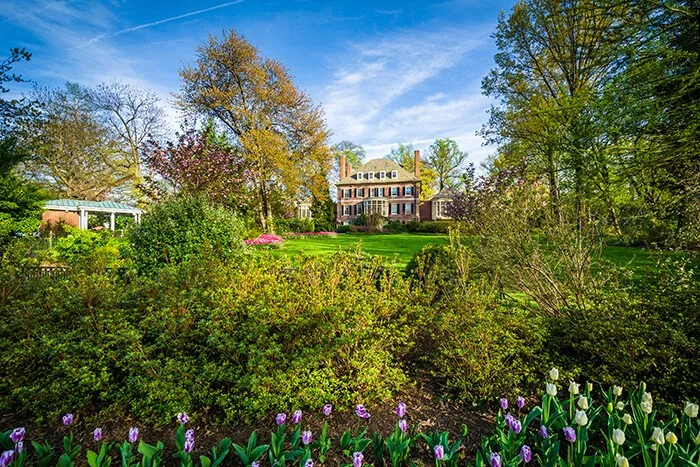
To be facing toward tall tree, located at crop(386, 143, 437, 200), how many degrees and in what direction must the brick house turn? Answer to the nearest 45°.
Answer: approximately 135° to its left

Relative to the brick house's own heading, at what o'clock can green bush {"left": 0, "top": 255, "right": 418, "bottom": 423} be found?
The green bush is roughly at 12 o'clock from the brick house.

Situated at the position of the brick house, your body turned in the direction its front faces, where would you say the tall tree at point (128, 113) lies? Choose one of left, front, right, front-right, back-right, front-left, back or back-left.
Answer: front-right

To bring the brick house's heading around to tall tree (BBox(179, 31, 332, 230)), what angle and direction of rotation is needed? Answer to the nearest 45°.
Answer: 0° — it already faces it

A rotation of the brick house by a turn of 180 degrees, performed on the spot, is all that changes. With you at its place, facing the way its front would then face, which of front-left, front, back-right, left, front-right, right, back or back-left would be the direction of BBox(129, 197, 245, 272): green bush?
back

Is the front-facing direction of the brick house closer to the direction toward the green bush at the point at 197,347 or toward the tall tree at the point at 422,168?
the green bush

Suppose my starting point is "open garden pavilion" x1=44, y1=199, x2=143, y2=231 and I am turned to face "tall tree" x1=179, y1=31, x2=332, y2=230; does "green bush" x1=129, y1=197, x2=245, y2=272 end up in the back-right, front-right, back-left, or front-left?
front-right

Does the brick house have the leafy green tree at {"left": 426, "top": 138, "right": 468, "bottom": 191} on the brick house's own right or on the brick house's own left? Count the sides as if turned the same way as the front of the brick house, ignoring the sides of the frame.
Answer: on the brick house's own left

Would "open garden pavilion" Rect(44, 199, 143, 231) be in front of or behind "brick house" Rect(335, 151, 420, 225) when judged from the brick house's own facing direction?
in front

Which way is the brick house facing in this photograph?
toward the camera

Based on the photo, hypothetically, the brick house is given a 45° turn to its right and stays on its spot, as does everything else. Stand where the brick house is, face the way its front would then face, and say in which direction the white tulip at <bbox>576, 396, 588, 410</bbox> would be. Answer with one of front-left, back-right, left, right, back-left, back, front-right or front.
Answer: front-left

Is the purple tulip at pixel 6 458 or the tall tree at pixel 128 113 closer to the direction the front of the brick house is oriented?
the purple tulip

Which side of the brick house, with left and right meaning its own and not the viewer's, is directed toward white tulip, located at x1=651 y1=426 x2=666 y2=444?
front

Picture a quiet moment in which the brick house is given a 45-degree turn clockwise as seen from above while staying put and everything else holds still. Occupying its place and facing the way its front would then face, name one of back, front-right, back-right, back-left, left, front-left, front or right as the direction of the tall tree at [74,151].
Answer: front

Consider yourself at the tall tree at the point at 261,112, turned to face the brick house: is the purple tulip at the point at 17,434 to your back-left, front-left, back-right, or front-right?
back-right

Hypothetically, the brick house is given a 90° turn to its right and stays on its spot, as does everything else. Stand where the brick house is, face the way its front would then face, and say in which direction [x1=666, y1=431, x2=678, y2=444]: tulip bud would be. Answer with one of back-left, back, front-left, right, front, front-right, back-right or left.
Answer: left

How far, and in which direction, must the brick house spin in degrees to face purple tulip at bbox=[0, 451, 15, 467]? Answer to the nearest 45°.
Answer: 0° — it already faces it
